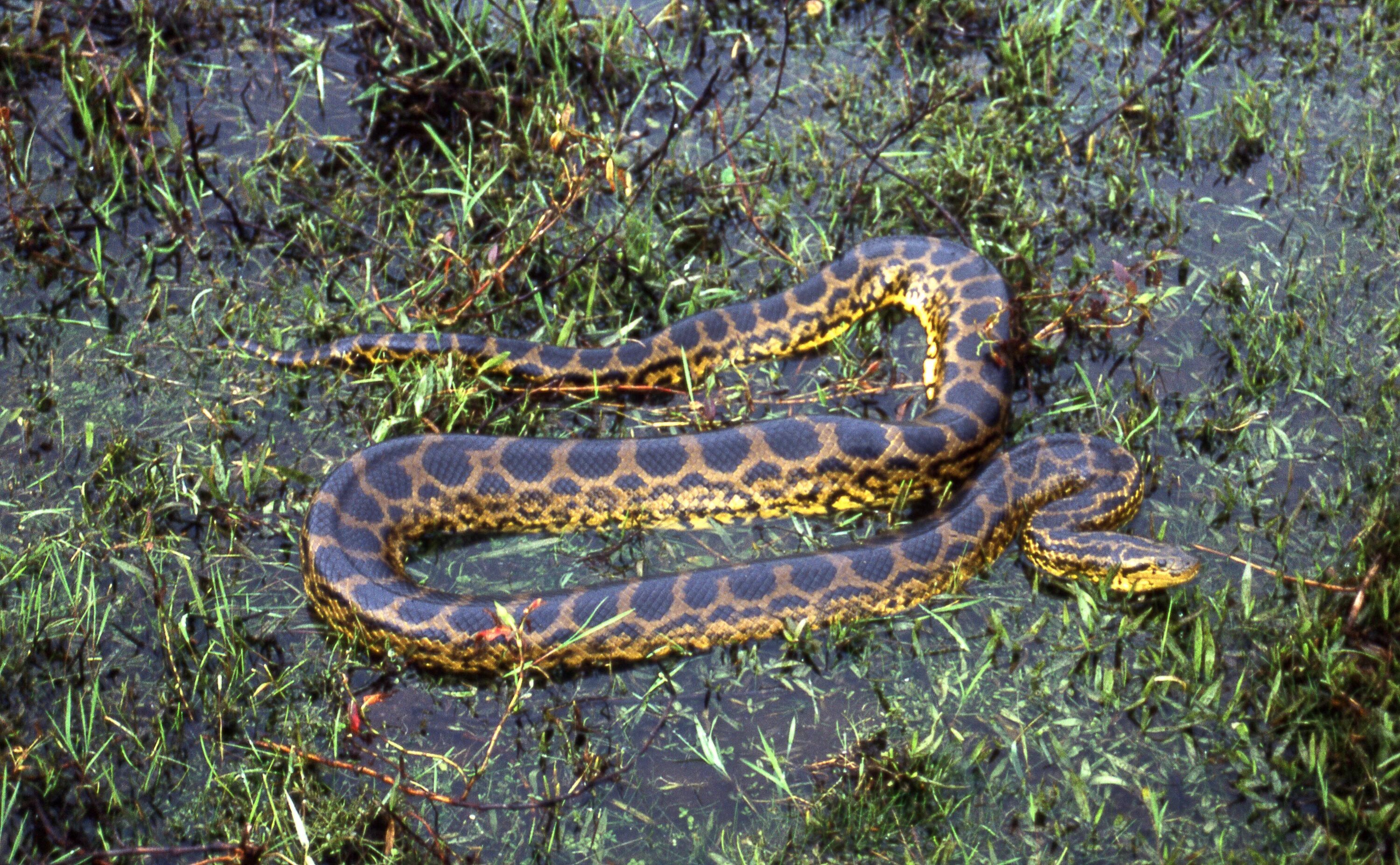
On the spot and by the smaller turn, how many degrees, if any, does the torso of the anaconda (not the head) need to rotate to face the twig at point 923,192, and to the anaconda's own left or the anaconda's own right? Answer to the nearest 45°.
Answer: approximately 90° to the anaconda's own left

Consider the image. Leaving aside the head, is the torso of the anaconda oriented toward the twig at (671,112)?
no

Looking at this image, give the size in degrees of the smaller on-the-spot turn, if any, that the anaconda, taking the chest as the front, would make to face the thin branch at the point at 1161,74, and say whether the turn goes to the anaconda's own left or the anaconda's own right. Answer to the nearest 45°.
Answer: approximately 45° to the anaconda's own left

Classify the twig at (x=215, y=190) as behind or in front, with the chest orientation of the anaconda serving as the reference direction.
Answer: behind

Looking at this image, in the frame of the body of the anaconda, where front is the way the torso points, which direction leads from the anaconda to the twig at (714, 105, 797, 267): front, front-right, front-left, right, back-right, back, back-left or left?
left

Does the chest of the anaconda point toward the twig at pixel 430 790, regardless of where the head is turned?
no

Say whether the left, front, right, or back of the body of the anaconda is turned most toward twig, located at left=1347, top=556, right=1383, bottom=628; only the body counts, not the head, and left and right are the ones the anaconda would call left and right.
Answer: front

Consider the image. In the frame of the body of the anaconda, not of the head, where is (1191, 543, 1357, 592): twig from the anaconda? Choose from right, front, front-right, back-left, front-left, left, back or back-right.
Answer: front

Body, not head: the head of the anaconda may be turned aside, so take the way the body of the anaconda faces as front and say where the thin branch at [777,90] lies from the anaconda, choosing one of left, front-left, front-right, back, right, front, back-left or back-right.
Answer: left

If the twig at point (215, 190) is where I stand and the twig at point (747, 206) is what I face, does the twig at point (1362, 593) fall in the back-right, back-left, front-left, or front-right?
front-right

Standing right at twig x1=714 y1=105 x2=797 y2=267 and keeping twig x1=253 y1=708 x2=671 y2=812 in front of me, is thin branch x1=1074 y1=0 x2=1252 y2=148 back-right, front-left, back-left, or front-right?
back-left

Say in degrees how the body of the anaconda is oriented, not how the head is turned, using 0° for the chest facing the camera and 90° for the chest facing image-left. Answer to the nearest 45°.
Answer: approximately 270°
